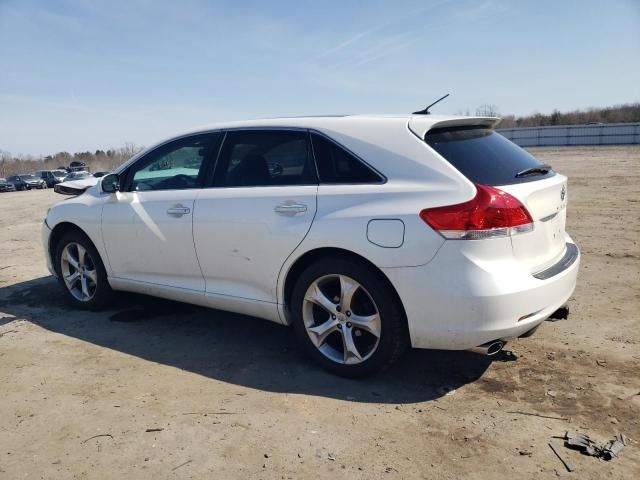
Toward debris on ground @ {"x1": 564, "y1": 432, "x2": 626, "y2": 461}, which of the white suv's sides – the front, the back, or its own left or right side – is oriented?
back

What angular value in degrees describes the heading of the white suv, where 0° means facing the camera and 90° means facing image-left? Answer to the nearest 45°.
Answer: approximately 135°

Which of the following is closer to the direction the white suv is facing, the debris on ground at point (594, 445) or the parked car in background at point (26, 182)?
the parked car in background

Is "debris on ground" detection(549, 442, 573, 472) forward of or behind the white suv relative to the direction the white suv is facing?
behind

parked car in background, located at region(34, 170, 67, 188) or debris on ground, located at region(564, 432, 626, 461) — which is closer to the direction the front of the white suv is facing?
the parked car in background
